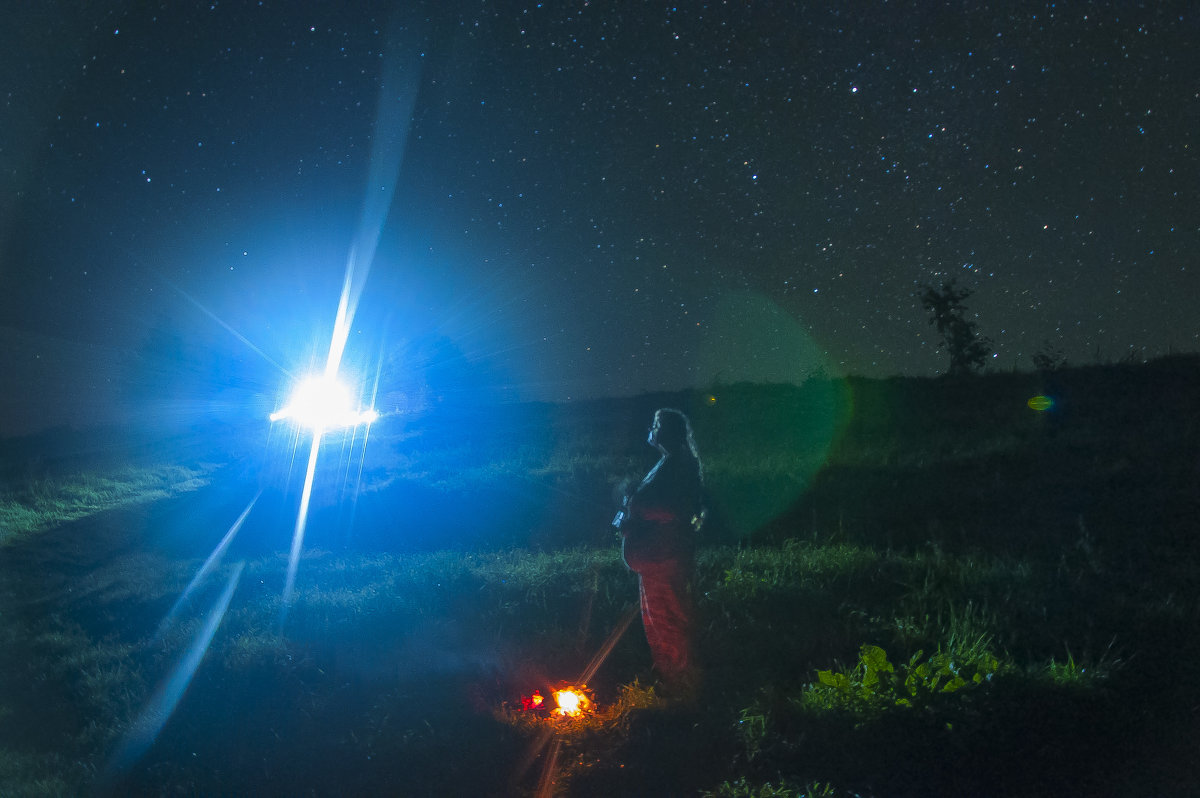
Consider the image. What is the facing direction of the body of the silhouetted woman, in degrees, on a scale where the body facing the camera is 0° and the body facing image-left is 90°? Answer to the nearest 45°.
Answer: approximately 90°

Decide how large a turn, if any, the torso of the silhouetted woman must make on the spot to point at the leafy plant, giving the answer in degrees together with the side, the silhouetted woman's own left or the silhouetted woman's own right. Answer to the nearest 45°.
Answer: approximately 135° to the silhouetted woman's own left

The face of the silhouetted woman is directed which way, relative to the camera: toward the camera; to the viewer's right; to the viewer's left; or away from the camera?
to the viewer's left

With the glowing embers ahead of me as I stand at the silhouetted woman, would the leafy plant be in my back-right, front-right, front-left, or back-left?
back-left
